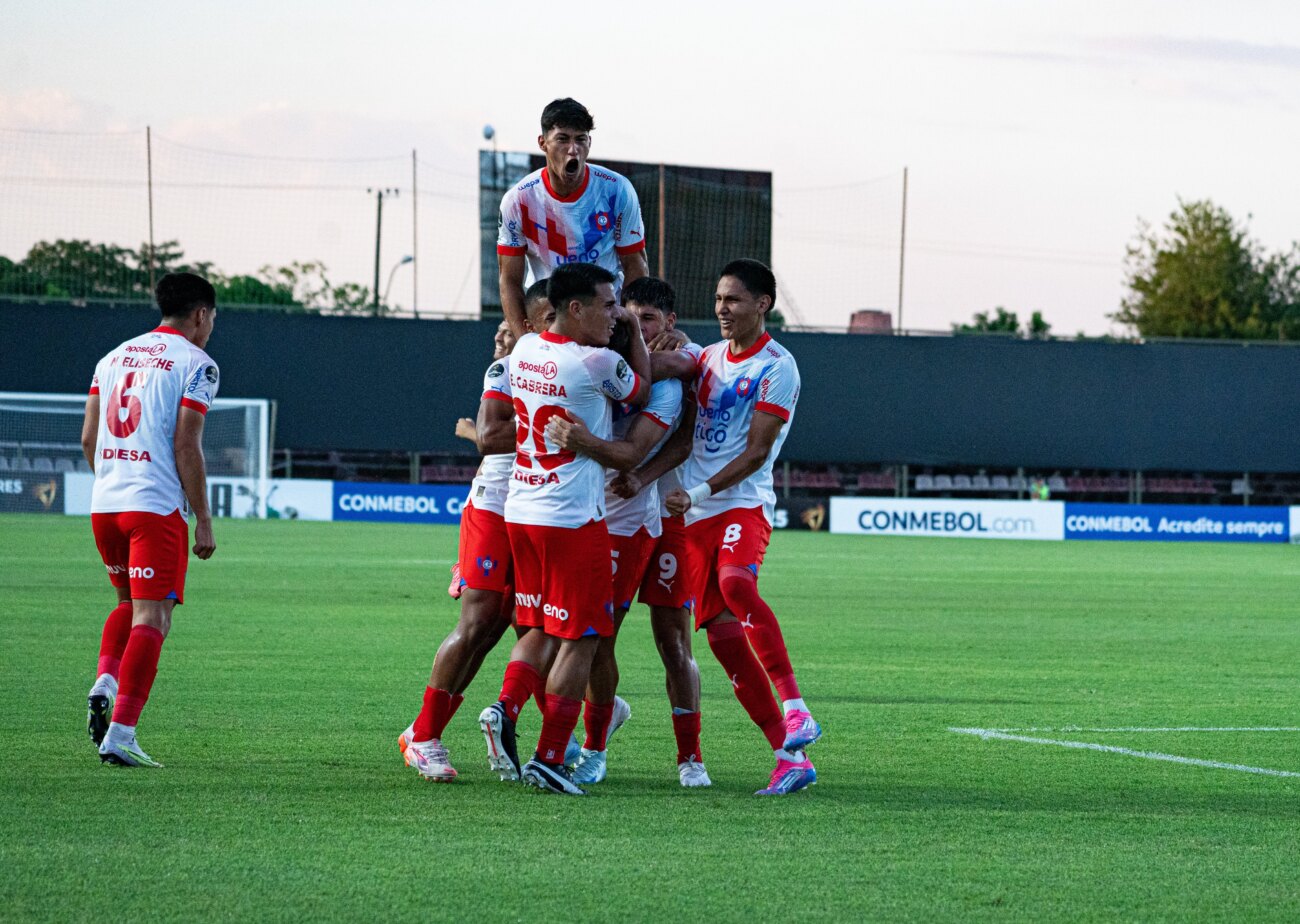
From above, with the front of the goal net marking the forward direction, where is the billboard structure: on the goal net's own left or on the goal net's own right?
on the goal net's own left

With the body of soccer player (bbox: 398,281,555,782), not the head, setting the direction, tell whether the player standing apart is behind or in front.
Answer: behind

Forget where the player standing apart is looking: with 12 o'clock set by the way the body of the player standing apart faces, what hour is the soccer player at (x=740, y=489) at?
The soccer player is roughly at 2 o'clock from the player standing apart.

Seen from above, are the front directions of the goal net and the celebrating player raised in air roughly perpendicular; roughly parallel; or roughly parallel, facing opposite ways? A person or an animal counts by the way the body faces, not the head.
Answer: roughly parallel

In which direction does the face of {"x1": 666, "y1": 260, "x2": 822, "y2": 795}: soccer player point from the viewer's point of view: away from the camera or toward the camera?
toward the camera

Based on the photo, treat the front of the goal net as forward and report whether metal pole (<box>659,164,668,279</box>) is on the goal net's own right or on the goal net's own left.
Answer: on the goal net's own left

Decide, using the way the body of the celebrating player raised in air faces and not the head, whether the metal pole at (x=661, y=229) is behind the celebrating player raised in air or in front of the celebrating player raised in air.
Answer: behind

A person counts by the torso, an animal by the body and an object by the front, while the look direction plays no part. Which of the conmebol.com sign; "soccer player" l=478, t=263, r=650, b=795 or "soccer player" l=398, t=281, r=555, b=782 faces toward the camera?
the conmebol.com sign

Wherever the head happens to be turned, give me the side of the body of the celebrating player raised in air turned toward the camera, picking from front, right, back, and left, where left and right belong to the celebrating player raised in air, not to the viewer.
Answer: front

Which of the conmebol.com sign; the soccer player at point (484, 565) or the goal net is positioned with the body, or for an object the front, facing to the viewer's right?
the soccer player

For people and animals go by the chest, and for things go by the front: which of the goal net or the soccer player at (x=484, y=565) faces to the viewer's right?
the soccer player

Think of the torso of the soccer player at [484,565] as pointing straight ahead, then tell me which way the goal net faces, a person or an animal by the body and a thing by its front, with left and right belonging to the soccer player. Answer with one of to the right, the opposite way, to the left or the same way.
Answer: to the right

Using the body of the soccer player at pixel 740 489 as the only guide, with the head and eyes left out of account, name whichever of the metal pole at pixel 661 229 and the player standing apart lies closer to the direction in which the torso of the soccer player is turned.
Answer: the player standing apart

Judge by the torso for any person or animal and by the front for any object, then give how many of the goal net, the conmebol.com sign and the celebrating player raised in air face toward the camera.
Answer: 3

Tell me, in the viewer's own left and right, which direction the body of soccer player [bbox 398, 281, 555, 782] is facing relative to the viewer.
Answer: facing to the right of the viewer
